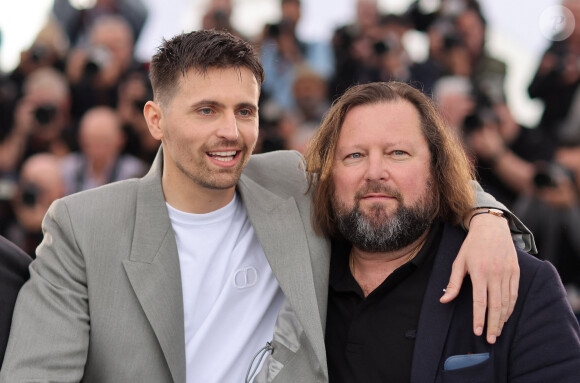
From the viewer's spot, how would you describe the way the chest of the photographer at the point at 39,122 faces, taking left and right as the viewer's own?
facing the viewer

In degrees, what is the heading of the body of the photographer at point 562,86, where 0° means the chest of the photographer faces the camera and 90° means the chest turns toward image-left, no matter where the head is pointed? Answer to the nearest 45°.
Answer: approximately 45°

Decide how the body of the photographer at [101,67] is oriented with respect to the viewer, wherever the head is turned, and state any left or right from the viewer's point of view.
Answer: facing the viewer and to the left of the viewer

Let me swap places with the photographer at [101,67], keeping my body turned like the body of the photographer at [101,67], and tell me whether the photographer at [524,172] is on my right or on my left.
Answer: on my left

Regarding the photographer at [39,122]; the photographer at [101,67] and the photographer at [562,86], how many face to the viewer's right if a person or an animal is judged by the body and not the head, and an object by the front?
0

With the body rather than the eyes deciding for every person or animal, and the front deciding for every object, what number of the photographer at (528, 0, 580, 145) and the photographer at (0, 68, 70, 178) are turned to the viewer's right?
0

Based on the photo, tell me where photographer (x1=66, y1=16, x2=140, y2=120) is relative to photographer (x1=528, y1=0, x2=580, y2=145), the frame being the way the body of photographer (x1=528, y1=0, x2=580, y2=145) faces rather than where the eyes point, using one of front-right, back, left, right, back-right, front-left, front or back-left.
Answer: front-right
